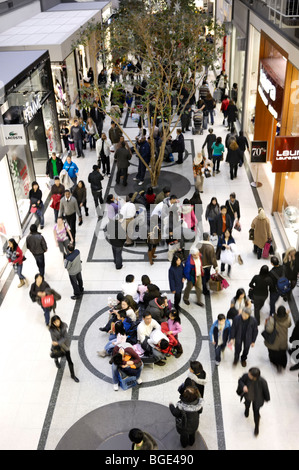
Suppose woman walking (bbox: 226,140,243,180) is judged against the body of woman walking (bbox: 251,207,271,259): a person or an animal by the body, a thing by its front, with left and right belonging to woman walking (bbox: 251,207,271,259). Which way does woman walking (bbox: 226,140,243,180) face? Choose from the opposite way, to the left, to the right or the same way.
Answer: the same way

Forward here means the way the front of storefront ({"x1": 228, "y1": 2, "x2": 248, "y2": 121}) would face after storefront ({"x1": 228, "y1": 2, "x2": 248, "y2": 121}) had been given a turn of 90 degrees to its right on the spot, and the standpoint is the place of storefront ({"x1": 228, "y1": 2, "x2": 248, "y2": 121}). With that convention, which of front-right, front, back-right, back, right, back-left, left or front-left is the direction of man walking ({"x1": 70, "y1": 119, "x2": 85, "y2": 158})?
back-left

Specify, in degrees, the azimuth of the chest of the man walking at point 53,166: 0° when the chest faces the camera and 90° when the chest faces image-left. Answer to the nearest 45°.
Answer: approximately 0°

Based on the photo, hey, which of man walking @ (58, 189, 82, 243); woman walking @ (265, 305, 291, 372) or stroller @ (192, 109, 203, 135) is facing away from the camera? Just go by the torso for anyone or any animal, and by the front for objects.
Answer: the woman walking

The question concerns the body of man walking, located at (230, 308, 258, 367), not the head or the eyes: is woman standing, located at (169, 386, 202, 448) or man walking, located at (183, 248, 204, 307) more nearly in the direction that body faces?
the woman standing

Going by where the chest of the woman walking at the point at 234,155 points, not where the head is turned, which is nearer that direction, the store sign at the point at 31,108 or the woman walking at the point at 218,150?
the woman walking

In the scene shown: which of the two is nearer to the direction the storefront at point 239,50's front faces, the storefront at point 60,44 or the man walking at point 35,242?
the storefront

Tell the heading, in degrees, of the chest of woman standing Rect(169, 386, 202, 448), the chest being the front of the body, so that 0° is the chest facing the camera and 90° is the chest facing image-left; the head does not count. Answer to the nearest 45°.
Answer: approximately 180°

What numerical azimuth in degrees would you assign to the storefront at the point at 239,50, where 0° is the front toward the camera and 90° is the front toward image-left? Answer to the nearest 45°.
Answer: approximately 90°

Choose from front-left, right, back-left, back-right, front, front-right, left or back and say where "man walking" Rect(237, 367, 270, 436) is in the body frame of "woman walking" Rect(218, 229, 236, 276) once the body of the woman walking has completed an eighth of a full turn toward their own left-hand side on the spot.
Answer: front-right

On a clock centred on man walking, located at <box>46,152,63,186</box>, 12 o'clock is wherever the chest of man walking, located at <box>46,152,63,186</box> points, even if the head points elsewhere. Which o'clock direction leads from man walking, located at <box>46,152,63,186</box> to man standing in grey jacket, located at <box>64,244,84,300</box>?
man standing in grey jacket, located at <box>64,244,84,300</box> is roughly at 12 o'clock from man walking, located at <box>46,152,63,186</box>.

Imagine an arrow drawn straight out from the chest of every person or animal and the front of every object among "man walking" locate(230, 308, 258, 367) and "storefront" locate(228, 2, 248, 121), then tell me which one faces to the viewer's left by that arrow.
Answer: the storefront

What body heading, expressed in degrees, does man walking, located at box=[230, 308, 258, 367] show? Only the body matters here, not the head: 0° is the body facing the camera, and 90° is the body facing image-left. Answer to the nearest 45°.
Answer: approximately 0°
